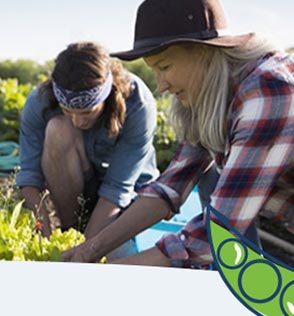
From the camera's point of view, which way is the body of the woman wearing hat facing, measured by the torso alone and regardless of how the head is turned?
to the viewer's left

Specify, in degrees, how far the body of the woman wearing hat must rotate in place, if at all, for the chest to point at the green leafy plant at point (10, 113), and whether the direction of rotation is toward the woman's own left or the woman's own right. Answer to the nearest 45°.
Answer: approximately 45° to the woman's own right

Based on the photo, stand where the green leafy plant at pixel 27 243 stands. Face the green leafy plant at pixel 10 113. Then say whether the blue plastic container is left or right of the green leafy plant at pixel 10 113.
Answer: right
